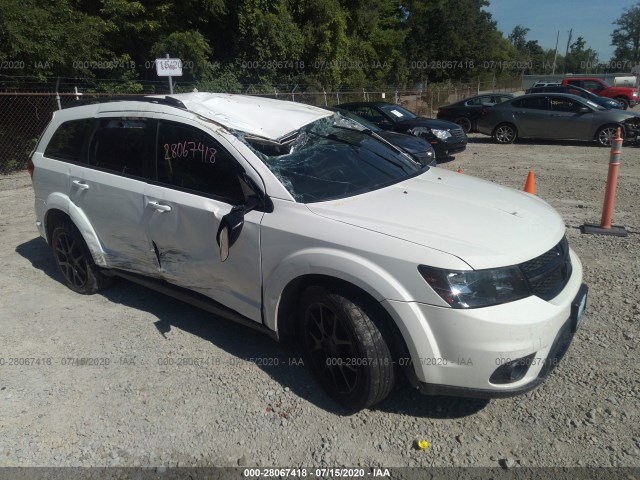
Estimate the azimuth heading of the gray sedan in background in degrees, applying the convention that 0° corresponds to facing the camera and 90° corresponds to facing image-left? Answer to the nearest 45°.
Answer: approximately 270°

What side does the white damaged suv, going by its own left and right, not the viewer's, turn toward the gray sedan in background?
left

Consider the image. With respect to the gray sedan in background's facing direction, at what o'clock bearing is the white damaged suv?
The white damaged suv is roughly at 3 o'clock from the gray sedan in background.

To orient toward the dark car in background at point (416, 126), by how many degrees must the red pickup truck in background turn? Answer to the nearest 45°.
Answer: approximately 90° to its right

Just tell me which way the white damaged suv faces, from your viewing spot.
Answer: facing the viewer and to the right of the viewer

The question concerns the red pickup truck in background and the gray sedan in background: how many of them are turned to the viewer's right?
2

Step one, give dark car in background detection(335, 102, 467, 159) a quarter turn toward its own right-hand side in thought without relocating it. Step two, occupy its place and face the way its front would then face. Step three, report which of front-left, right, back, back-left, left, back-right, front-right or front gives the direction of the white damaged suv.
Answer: front-left

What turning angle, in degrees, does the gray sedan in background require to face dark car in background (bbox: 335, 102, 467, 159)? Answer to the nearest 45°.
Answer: approximately 135° to its right

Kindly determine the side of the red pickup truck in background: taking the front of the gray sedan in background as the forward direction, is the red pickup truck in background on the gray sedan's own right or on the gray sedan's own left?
on the gray sedan's own left

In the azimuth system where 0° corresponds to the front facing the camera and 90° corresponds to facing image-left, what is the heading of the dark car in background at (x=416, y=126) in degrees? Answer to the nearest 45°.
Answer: approximately 315°

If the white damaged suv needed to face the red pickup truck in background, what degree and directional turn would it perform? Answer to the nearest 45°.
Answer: approximately 90° to its left

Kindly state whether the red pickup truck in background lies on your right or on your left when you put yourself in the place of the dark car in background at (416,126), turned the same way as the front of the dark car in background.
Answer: on your left

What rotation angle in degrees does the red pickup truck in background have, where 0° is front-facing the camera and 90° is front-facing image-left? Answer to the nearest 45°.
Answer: approximately 270°
